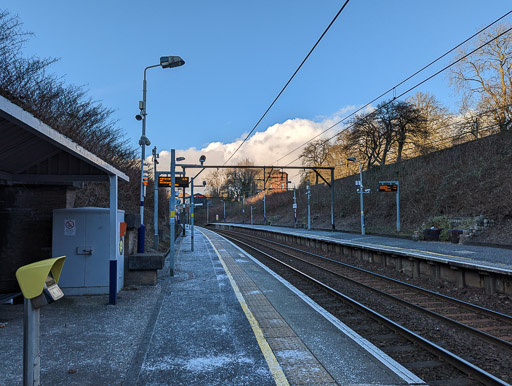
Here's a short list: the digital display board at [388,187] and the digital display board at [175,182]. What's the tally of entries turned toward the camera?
2

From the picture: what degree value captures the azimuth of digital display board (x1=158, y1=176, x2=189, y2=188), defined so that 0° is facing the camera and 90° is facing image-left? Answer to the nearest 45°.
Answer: approximately 0°

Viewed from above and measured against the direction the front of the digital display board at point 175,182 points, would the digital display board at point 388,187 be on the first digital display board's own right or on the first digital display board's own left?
on the first digital display board's own left

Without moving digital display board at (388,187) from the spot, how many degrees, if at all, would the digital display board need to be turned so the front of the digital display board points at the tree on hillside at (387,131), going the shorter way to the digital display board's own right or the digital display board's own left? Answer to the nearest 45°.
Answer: approximately 180°

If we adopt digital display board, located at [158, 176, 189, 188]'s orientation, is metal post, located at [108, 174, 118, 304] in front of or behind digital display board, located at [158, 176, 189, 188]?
in front

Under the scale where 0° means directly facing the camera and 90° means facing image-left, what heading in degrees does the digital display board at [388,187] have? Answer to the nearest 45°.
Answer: approximately 0°

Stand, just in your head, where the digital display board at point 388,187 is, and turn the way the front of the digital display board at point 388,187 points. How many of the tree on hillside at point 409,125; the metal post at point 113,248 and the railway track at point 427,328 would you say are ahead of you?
2

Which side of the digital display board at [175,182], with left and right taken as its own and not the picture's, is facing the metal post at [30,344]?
front

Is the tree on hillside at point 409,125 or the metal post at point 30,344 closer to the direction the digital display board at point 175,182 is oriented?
the metal post

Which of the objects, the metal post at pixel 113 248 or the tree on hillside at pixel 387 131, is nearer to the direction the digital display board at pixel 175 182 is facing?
the metal post

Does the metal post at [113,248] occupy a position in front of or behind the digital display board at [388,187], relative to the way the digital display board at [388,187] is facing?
in front

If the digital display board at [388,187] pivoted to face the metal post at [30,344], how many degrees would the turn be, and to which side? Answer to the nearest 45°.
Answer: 0° — it already faces it

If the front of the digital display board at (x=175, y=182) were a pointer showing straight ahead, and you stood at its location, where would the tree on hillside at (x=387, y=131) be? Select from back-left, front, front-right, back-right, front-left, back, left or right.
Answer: back-left

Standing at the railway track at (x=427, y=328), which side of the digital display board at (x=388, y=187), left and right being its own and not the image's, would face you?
front

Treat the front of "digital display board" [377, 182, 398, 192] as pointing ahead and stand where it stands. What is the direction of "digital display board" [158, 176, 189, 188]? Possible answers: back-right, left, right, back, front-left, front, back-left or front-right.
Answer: front-right
